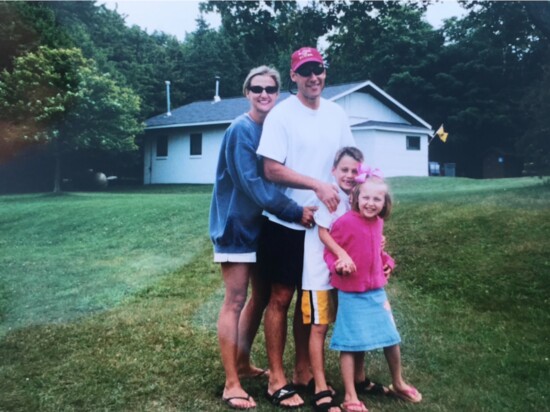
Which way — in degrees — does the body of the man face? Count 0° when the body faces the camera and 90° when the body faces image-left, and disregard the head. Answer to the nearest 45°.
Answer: approximately 315°

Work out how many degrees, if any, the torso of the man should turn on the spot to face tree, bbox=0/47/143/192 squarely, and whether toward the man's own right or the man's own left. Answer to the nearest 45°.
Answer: approximately 180°

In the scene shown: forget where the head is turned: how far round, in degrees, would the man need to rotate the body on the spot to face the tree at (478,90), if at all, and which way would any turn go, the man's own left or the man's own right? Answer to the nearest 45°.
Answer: approximately 135° to the man's own left

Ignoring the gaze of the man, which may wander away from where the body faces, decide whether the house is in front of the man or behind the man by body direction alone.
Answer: behind
